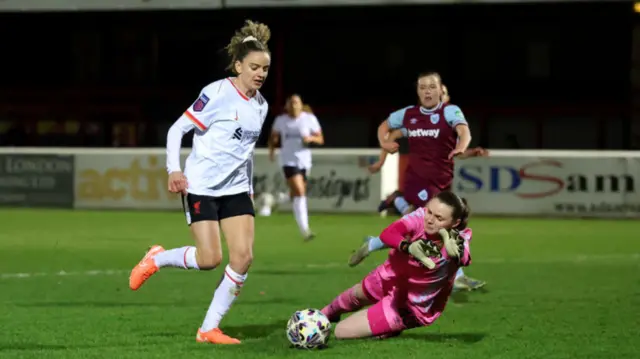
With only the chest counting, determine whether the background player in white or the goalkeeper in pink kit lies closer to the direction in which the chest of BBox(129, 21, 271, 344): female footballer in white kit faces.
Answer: the goalkeeper in pink kit

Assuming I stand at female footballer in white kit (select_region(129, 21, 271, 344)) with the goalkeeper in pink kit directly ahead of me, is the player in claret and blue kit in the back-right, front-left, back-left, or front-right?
front-left

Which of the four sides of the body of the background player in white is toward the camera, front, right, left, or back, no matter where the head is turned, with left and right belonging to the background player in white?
front

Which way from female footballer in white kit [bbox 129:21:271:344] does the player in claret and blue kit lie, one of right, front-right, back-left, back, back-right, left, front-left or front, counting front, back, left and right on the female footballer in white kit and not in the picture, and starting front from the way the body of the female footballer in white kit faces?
left

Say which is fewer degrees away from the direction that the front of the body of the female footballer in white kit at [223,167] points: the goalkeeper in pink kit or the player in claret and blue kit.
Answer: the goalkeeper in pink kit

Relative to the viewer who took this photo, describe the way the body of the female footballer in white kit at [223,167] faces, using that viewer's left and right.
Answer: facing the viewer and to the right of the viewer

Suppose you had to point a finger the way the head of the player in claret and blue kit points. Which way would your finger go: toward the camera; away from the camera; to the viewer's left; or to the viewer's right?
toward the camera

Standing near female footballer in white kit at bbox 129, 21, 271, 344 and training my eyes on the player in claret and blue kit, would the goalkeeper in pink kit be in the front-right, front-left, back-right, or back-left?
front-right

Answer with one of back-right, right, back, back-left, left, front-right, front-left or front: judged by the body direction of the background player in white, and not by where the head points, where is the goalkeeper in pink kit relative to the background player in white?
front

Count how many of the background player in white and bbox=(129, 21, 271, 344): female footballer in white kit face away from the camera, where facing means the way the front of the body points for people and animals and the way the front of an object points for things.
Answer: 0

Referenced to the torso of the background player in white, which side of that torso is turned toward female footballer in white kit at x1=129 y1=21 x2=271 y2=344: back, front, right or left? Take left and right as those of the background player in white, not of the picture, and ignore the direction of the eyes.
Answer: front

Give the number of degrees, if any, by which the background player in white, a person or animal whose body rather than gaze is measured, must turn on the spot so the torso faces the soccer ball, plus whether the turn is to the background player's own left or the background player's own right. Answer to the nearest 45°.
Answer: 0° — they already face it

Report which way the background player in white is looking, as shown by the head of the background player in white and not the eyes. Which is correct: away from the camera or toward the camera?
toward the camera
